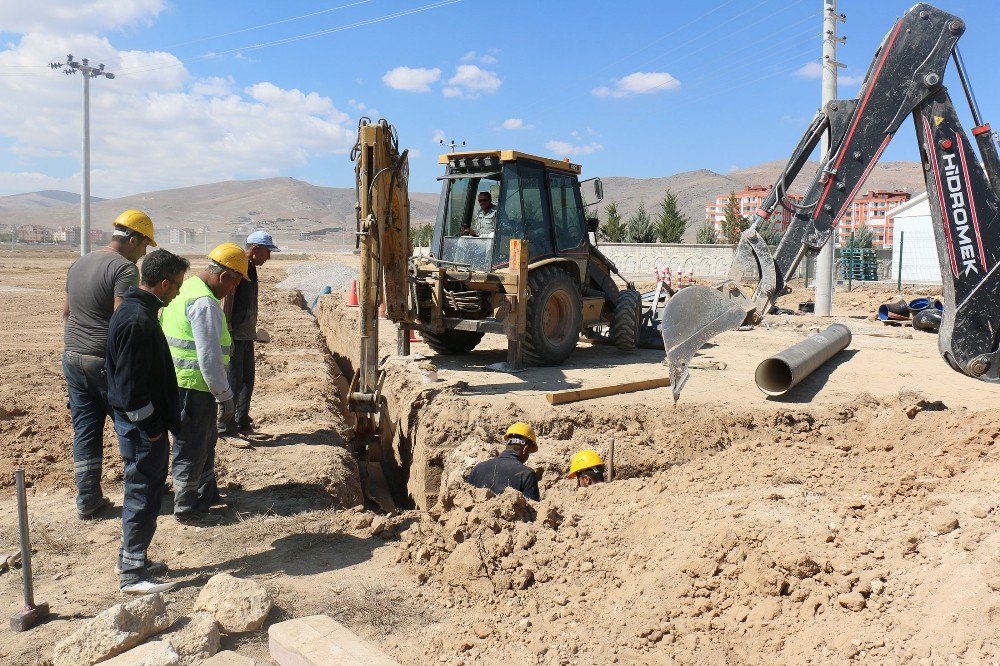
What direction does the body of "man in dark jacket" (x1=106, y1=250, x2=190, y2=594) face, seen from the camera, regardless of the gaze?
to the viewer's right

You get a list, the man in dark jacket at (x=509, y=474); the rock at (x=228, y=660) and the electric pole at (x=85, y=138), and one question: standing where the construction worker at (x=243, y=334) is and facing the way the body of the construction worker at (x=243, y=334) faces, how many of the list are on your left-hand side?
1

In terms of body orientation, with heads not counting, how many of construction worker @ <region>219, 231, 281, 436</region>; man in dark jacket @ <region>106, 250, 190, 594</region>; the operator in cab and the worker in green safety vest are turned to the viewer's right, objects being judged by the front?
3

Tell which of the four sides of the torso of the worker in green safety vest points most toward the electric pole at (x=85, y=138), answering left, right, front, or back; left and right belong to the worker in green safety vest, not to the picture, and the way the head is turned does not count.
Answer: left

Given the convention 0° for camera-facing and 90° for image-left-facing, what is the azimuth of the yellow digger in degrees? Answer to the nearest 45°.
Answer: approximately 225°

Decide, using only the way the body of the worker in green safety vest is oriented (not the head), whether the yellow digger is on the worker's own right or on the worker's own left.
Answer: on the worker's own left

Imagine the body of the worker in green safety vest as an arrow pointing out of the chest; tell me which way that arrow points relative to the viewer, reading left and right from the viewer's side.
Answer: facing to the right of the viewer

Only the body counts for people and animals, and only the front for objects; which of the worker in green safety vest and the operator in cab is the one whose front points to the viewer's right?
the worker in green safety vest

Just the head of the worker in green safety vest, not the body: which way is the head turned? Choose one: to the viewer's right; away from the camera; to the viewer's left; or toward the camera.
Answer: to the viewer's right

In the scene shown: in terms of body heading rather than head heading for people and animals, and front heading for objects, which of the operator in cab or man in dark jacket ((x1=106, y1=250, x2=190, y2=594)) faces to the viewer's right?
the man in dark jacket

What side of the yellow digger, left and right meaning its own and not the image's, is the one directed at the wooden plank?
right

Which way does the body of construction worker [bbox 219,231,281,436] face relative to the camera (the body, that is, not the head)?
to the viewer's right

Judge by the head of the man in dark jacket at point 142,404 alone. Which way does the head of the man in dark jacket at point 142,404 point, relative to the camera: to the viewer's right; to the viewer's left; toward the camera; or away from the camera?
to the viewer's right
